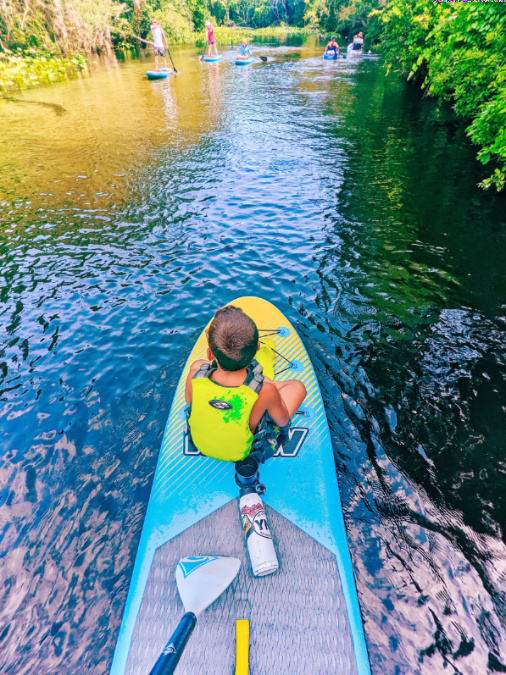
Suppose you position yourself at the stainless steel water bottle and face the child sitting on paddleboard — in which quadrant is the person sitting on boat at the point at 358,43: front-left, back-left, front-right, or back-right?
front-right

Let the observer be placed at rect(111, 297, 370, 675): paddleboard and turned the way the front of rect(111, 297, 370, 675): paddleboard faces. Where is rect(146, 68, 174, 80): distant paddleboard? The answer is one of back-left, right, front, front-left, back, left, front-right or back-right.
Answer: front

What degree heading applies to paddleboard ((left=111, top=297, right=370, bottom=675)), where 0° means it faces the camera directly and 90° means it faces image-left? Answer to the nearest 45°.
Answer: approximately 180°

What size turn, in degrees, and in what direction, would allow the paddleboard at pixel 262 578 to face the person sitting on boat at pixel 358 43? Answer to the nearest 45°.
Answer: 0° — it already faces them

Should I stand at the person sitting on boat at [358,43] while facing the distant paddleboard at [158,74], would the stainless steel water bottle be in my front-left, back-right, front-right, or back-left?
front-left

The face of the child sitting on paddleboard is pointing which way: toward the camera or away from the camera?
away from the camera
